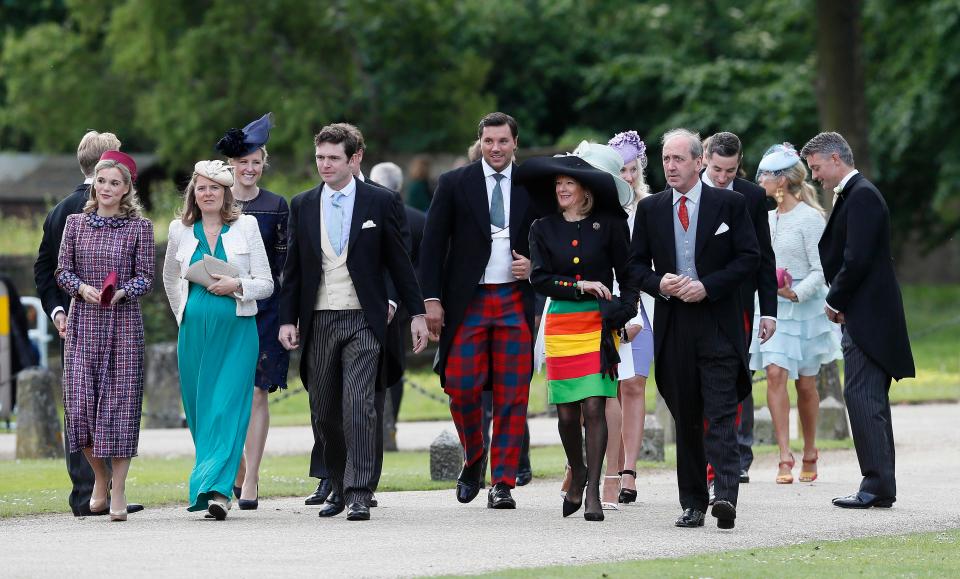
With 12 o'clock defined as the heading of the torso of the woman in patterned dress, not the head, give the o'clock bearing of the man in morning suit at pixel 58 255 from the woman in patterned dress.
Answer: The man in morning suit is roughly at 5 o'clock from the woman in patterned dress.

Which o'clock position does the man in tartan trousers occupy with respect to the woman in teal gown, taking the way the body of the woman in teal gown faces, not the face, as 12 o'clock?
The man in tartan trousers is roughly at 9 o'clock from the woman in teal gown.

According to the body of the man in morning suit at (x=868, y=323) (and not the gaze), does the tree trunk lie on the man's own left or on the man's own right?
on the man's own right

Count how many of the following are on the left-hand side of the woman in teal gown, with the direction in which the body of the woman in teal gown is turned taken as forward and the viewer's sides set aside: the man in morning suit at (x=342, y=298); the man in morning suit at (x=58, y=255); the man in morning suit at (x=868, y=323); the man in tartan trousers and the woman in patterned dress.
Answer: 3
